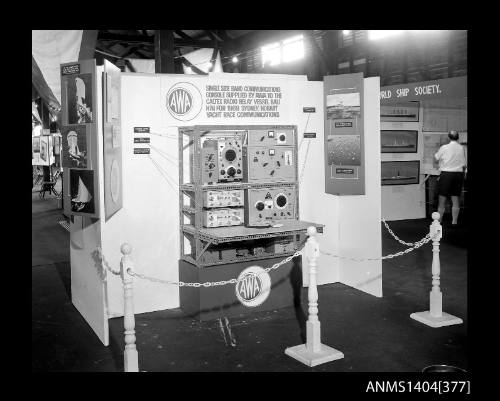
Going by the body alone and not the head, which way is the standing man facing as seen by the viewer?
away from the camera

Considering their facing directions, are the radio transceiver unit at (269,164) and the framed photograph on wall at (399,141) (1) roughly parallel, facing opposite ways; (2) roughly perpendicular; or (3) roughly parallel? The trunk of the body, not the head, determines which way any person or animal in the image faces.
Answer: roughly parallel

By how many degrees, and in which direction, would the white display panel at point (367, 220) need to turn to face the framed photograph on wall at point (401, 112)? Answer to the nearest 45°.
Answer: approximately 135° to its right

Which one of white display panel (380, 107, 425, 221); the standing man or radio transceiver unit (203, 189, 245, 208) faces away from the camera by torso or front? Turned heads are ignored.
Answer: the standing man

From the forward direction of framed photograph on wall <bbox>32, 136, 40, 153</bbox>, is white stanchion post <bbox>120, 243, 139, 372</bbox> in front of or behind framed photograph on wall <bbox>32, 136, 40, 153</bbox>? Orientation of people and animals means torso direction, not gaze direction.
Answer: in front

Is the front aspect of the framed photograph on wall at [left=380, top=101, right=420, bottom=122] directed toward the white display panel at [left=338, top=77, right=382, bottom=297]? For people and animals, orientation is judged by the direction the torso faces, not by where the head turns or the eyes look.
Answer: yes

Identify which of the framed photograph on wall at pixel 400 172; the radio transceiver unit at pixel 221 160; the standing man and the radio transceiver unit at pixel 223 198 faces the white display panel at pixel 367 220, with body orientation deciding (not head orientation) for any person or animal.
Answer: the framed photograph on wall

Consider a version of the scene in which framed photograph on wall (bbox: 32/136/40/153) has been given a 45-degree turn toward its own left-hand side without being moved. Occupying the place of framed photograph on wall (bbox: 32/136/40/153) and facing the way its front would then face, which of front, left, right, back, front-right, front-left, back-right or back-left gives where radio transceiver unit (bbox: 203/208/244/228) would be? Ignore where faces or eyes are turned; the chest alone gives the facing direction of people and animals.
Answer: front-right

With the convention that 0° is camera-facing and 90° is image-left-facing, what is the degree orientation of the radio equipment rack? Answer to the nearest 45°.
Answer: approximately 315°

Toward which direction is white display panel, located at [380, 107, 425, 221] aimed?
toward the camera

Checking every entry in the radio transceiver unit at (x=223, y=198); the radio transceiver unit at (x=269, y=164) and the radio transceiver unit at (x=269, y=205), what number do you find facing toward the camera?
3

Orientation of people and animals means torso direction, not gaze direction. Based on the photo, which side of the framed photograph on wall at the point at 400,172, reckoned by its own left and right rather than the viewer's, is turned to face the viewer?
front

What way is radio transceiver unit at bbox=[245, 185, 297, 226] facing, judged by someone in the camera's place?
facing the viewer
